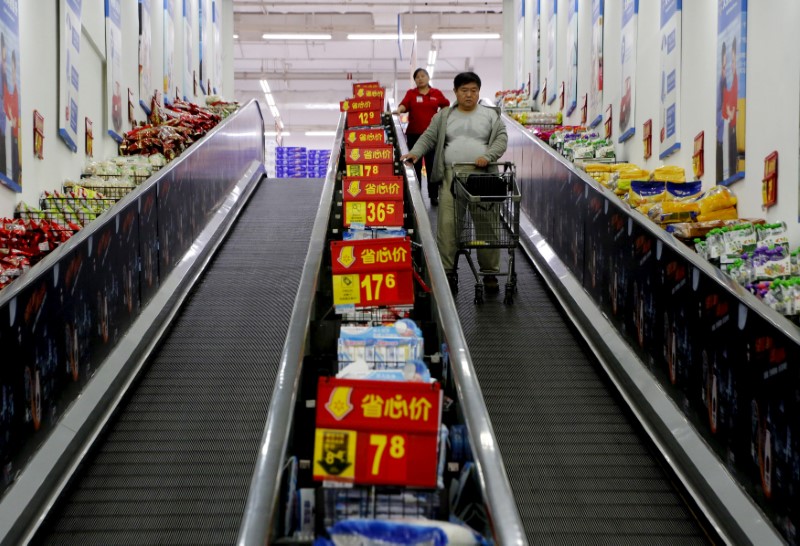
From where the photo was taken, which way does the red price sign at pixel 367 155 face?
toward the camera

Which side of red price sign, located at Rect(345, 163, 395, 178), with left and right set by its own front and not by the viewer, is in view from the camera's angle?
front

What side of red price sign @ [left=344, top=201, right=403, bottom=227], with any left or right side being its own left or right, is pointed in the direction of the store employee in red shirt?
back

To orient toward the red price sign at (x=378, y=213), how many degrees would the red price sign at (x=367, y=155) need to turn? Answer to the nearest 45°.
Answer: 0° — it already faces it

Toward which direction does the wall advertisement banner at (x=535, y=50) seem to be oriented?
to the viewer's left

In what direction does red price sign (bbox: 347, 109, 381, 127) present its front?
toward the camera

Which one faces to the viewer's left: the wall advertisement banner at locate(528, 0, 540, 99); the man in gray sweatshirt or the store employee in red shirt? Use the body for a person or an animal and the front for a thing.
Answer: the wall advertisement banner

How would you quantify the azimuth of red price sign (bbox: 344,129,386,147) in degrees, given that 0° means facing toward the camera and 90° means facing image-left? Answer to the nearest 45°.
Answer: approximately 0°

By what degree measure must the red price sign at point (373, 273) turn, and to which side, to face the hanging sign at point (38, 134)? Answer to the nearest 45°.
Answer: approximately 135° to its right

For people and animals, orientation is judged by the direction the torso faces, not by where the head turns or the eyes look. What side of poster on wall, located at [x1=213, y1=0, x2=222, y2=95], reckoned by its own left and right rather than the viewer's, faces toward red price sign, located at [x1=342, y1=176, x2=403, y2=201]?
right

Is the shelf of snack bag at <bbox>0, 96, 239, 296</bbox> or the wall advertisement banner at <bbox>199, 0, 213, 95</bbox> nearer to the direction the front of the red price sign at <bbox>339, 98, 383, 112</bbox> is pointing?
the shelf of snack bag

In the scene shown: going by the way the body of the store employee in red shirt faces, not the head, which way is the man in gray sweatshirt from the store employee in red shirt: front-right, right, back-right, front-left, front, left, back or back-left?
front

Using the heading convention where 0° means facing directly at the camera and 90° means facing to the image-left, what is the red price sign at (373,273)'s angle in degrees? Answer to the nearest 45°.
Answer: approximately 0°

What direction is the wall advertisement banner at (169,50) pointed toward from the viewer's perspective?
to the viewer's right
